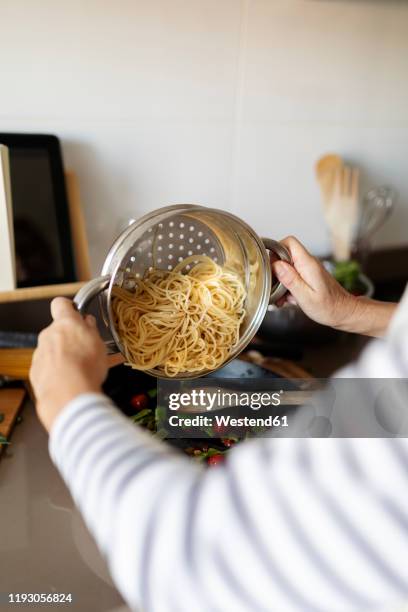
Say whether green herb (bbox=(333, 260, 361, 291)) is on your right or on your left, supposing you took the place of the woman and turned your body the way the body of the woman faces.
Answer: on your right

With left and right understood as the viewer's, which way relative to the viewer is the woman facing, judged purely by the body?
facing away from the viewer and to the left of the viewer
